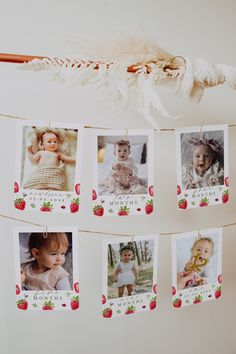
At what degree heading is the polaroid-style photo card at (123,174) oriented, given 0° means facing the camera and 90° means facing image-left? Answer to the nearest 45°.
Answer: approximately 0°

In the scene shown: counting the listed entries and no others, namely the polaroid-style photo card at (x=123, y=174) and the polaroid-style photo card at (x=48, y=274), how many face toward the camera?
2
